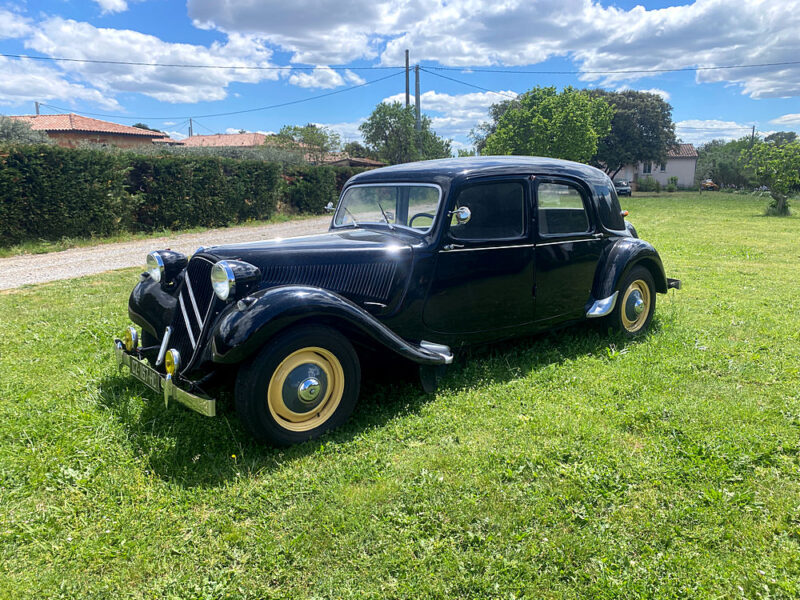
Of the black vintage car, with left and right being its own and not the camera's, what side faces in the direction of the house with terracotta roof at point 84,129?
right

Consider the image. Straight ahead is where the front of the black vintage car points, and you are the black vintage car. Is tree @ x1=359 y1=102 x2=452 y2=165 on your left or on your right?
on your right

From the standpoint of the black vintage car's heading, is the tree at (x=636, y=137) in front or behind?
behind

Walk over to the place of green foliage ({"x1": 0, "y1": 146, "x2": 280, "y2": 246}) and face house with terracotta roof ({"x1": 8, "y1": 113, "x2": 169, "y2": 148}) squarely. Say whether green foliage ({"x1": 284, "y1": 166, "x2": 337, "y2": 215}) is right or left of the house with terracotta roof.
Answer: right

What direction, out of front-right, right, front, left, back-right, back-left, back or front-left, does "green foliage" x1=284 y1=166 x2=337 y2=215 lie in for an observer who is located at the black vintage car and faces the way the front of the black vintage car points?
back-right

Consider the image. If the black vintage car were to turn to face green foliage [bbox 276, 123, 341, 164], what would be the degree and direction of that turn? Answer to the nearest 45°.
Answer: approximately 135° to its right

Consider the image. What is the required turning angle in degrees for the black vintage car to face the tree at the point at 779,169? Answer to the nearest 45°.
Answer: approximately 180°

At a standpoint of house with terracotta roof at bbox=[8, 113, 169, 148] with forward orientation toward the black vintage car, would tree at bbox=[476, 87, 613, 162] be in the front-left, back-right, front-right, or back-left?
front-left

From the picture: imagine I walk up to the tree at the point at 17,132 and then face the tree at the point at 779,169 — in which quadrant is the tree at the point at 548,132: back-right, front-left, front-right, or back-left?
front-left

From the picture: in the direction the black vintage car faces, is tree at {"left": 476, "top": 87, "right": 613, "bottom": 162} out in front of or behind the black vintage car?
behind

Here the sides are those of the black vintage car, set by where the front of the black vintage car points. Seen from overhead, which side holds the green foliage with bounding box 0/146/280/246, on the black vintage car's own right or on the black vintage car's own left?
on the black vintage car's own right

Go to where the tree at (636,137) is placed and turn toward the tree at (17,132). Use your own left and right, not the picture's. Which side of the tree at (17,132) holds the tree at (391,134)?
right

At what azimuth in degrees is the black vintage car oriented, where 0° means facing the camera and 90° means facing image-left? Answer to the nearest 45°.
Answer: approximately 45°
